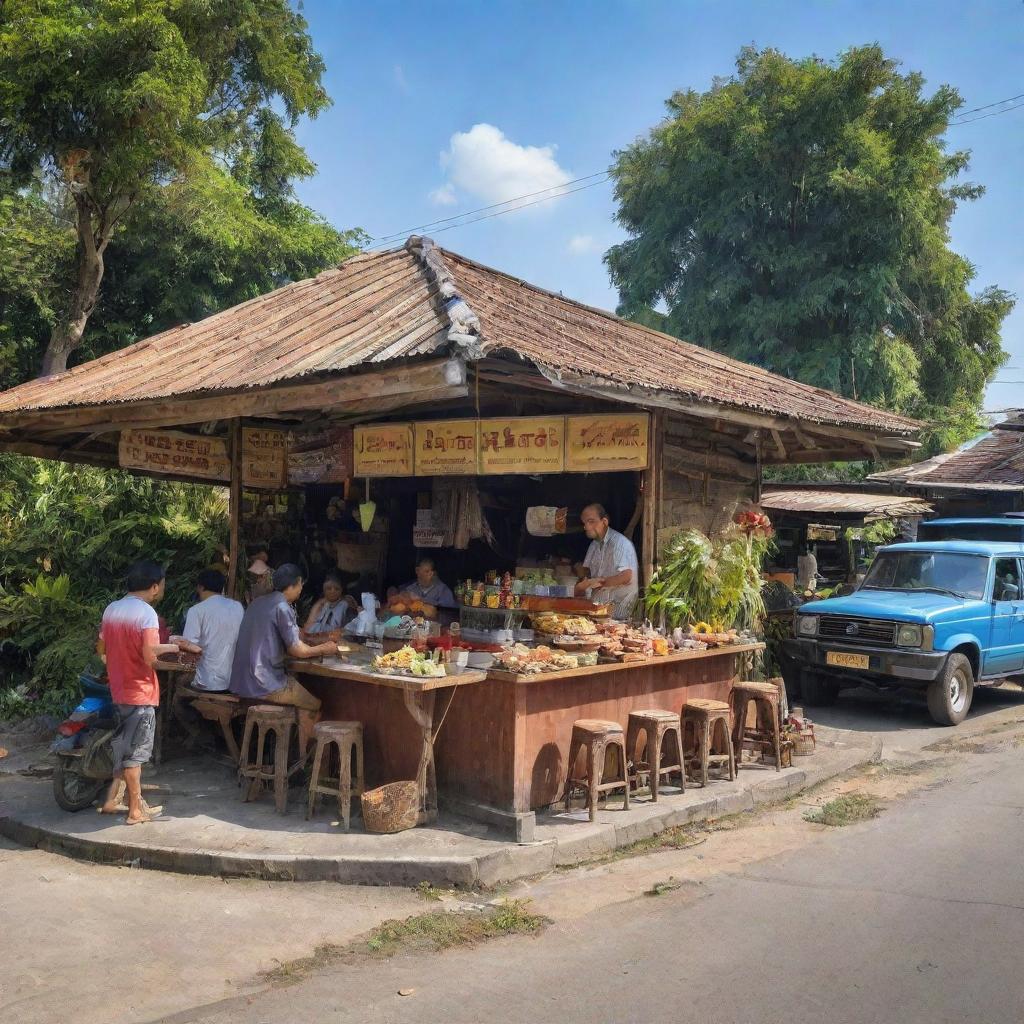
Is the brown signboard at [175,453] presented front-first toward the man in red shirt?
yes

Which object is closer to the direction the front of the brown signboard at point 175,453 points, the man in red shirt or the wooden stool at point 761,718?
the man in red shirt

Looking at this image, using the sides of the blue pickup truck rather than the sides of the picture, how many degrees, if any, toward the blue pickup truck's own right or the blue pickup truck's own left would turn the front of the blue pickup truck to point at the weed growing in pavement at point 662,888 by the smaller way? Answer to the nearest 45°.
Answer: approximately 45° to the blue pickup truck's own left
